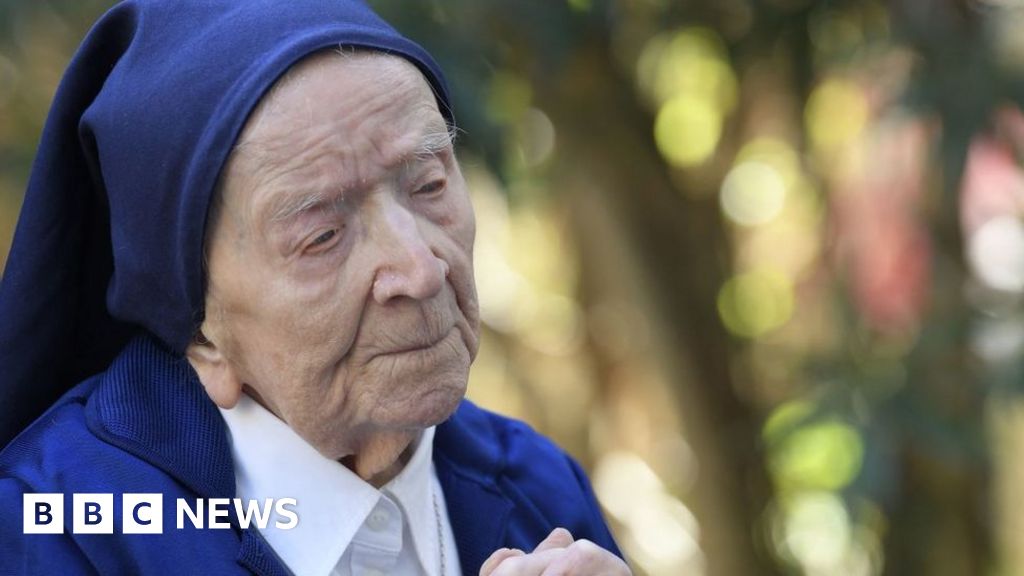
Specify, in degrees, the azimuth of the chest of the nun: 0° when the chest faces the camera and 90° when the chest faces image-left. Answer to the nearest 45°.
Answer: approximately 315°

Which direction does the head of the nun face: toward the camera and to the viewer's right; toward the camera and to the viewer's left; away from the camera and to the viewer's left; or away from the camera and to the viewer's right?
toward the camera and to the viewer's right
